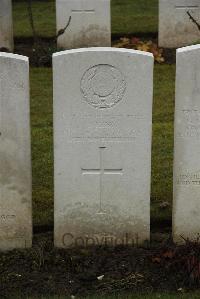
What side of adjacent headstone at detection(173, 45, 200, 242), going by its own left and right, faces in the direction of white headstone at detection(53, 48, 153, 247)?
right

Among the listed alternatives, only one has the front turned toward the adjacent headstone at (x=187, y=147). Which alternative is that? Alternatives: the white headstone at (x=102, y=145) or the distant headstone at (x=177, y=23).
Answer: the distant headstone at (x=177, y=23)

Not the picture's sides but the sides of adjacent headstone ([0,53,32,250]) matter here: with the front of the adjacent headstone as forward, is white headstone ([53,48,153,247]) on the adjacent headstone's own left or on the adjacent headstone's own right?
on the adjacent headstone's own left

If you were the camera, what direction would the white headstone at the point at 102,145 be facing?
facing the viewer

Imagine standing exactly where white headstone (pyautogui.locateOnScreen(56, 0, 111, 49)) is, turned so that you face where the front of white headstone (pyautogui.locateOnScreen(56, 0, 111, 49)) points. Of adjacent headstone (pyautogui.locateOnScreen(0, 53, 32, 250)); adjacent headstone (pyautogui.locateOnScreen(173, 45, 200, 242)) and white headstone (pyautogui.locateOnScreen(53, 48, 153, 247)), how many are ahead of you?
3

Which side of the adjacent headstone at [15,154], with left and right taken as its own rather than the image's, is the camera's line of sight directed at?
front

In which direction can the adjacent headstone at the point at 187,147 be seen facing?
toward the camera

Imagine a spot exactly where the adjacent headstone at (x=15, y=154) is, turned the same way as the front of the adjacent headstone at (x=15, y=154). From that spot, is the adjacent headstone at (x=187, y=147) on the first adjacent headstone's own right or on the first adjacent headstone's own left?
on the first adjacent headstone's own left

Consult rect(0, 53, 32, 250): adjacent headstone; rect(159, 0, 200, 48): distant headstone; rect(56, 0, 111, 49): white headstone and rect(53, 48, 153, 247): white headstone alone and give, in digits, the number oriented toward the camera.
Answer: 4

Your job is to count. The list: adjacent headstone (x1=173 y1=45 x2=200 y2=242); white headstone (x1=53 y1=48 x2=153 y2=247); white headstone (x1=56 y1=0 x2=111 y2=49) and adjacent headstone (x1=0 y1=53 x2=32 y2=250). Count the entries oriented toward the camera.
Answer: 4

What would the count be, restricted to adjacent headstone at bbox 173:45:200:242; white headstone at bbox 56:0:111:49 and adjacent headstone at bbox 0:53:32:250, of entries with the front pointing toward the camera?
3

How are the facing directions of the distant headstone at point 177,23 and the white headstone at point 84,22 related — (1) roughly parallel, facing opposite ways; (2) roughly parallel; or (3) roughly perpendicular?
roughly parallel

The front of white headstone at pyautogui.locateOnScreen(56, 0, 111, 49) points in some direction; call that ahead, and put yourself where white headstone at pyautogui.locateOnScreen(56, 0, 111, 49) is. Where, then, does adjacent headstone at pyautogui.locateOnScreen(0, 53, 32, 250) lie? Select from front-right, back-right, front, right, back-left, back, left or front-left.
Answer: front

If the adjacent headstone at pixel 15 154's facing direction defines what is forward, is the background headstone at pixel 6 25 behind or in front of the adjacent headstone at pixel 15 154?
behind

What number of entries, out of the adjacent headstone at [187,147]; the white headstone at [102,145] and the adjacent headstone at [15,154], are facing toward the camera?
3
